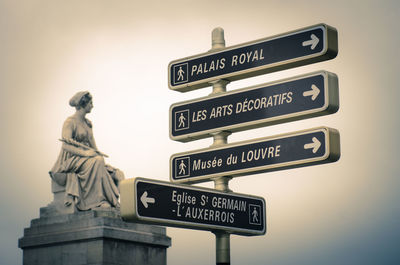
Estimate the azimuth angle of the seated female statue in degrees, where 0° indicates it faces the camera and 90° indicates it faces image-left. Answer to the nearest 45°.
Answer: approximately 315°

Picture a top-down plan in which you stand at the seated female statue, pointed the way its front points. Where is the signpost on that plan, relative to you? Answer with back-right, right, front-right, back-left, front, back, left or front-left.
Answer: front-right
